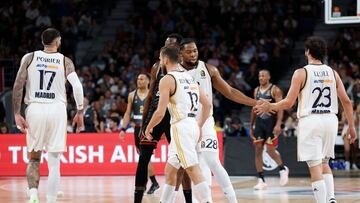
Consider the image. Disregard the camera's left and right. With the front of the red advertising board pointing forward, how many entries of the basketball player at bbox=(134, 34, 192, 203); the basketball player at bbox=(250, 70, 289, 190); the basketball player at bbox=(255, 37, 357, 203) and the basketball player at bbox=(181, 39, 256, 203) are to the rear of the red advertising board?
0

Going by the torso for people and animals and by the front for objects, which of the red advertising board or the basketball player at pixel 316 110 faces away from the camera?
the basketball player

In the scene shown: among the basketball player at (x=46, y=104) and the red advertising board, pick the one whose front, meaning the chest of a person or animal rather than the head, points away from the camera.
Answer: the basketball player

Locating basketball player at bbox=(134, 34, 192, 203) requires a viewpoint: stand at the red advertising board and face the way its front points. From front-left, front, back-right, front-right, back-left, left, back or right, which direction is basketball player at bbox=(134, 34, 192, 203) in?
front

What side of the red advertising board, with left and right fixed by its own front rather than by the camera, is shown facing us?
front

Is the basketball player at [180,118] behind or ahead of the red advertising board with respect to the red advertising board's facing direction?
ahead

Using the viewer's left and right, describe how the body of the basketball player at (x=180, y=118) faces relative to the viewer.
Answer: facing away from the viewer and to the left of the viewer

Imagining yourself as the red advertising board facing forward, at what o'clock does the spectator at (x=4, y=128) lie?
The spectator is roughly at 4 o'clock from the red advertising board.

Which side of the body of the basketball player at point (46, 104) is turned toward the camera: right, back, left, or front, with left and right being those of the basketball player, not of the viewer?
back

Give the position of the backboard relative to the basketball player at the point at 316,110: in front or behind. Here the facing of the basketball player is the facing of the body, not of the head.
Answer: in front

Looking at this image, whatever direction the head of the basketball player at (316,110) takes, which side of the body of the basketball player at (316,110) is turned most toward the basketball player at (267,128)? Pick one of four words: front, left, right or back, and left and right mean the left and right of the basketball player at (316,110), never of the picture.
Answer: front

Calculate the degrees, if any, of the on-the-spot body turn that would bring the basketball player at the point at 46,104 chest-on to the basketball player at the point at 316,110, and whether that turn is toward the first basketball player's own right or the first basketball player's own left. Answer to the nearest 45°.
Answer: approximately 90° to the first basketball player's own right

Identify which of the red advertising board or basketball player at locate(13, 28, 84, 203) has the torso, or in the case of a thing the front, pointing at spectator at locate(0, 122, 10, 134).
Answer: the basketball player

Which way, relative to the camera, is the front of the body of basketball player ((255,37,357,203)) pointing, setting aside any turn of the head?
away from the camera

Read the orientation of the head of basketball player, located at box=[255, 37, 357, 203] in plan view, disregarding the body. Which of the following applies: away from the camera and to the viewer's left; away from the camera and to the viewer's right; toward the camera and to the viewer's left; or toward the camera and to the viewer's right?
away from the camera and to the viewer's left
